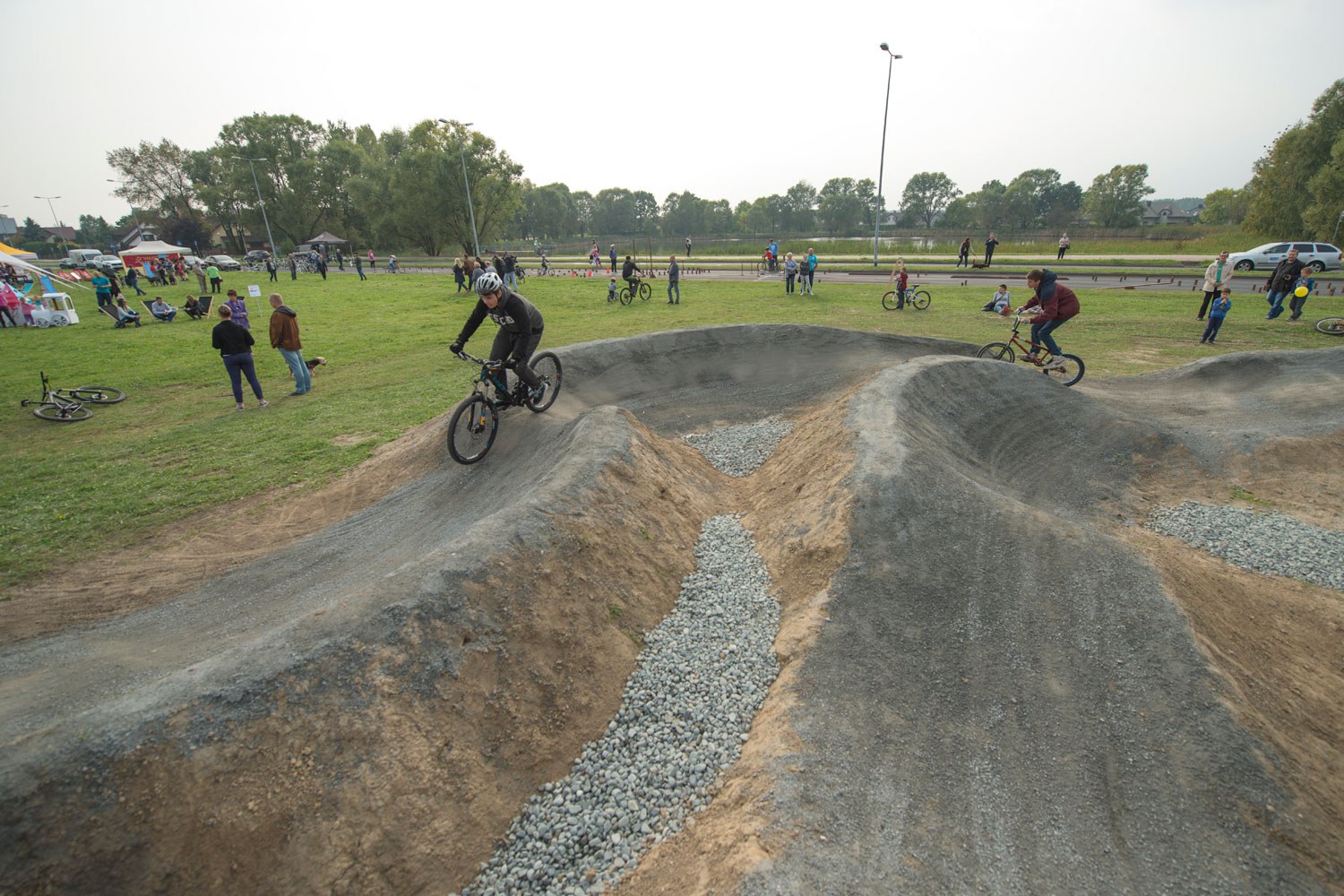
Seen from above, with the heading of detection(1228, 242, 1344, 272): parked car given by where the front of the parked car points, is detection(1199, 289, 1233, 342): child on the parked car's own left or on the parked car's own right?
on the parked car's own left

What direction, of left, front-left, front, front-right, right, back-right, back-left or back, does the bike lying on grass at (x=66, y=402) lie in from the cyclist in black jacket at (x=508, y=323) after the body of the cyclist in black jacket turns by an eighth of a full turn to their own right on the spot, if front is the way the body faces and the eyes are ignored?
front-right

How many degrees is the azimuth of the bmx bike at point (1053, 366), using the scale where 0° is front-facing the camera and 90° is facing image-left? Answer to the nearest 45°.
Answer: approximately 90°

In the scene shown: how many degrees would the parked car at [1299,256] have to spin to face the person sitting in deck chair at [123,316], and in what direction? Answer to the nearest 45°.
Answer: approximately 45° to its left

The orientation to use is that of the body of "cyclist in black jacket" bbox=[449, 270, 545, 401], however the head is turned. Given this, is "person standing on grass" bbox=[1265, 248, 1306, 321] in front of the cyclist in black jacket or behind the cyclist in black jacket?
behind

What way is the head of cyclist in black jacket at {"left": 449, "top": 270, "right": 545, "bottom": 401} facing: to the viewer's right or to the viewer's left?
to the viewer's left

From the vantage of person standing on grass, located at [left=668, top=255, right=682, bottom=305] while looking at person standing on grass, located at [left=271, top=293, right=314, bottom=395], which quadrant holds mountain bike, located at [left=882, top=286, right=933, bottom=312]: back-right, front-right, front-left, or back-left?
back-left

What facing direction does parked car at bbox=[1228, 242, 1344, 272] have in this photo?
to the viewer's left
